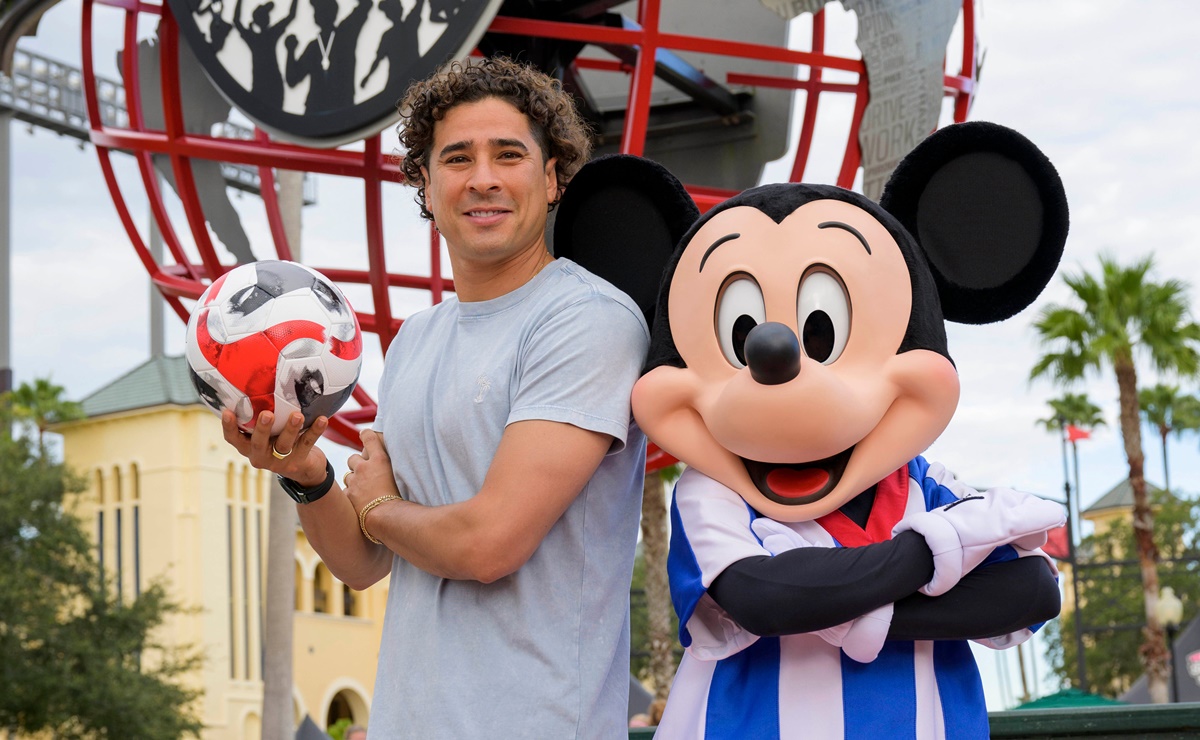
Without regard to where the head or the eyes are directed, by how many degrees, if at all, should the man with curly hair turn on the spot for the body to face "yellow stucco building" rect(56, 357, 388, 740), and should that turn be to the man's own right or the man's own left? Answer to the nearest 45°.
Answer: approximately 135° to the man's own right

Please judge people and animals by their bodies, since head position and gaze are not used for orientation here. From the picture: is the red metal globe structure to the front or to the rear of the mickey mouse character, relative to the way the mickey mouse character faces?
to the rear

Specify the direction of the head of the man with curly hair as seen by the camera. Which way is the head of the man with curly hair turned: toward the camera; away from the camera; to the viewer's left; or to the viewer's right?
toward the camera

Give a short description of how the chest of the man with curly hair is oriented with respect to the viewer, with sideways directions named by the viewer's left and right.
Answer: facing the viewer and to the left of the viewer

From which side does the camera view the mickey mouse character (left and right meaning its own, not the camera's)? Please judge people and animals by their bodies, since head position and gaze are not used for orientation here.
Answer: front

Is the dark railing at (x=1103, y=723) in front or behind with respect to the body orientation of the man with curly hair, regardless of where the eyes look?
behind

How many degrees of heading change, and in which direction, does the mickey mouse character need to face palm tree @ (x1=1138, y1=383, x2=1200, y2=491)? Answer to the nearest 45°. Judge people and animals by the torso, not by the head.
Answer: approximately 180°

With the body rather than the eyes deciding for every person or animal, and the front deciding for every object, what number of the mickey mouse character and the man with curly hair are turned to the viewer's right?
0
